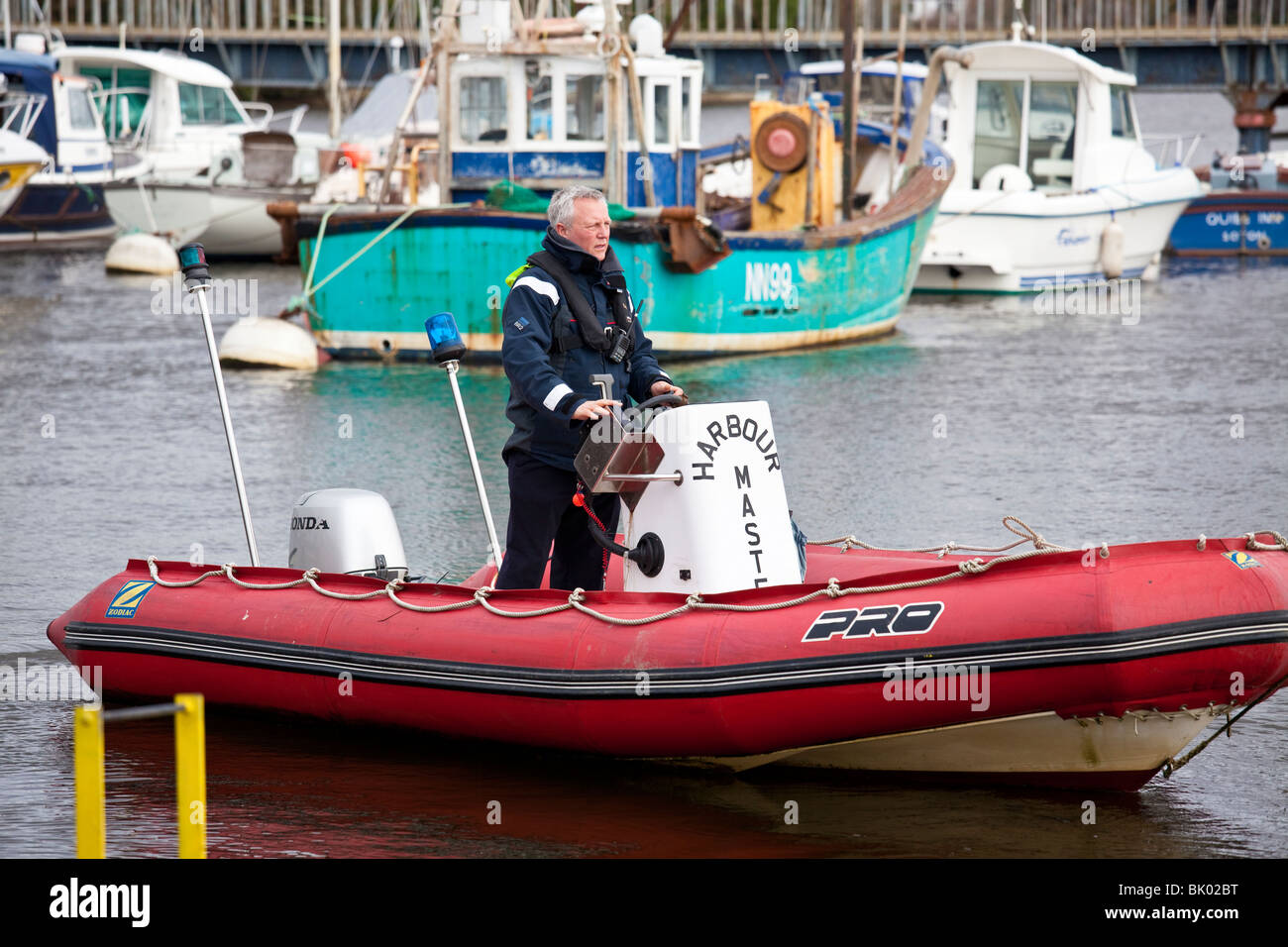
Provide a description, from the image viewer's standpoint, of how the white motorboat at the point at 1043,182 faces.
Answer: facing away from the viewer and to the right of the viewer

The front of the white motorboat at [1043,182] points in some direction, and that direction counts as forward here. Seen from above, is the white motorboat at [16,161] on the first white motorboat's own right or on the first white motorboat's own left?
on the first white motorboat's own left

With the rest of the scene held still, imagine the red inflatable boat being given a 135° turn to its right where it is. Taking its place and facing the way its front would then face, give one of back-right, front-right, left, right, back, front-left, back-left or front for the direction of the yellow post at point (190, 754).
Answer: front

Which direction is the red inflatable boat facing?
to the viewer's right

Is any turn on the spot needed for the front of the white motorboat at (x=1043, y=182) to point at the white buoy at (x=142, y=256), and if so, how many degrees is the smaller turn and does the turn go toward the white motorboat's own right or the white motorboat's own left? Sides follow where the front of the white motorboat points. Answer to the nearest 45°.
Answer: approximately 135° to the white motorboat's own left

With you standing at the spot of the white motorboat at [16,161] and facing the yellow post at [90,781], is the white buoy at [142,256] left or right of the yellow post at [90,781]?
left

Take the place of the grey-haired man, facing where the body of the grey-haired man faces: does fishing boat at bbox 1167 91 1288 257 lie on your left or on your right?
on your left

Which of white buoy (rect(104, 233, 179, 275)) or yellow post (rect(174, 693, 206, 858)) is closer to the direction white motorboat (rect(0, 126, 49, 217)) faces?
the white buoy

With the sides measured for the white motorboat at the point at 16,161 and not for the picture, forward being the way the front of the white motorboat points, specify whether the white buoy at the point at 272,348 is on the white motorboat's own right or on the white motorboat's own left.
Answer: on the white motorboat's own right
